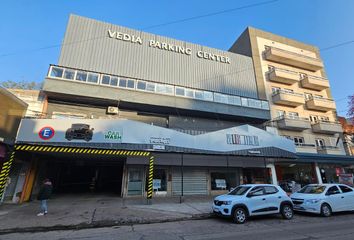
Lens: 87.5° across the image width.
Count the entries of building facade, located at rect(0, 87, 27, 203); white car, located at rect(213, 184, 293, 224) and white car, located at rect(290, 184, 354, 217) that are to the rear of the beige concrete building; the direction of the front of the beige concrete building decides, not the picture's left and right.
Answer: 0

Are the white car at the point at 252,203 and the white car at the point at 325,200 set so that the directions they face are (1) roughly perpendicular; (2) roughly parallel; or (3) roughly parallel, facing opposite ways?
roughly parallel

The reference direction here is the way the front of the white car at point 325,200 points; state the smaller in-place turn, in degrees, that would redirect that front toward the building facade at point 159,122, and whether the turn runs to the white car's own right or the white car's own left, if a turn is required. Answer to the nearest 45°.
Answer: approximately 45° to the white car's own right

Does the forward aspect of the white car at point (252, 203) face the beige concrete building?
no

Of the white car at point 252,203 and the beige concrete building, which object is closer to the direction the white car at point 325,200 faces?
the white car

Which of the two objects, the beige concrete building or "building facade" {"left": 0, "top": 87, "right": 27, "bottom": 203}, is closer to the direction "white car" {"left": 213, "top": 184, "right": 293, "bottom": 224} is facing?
the building facade

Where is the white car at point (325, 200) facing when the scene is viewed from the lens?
facing the viewer and to the left of the viewer

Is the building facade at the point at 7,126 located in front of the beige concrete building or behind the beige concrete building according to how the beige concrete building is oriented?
in front

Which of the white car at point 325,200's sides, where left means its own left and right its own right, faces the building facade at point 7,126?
front

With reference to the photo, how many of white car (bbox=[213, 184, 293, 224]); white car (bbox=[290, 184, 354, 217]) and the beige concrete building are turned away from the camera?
0

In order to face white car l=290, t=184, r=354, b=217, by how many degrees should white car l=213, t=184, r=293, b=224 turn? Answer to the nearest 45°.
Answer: approximately 180°

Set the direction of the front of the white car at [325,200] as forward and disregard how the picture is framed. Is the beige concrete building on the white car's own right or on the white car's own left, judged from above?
on the white car's own right

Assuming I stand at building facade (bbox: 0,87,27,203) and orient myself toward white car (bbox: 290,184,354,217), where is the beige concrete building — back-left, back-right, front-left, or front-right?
front-left

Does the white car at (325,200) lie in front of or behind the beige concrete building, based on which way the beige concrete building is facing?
in front
